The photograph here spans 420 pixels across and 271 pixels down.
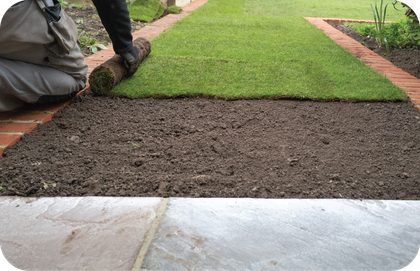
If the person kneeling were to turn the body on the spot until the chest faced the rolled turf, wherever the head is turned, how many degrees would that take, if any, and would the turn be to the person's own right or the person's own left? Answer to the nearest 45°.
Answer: approximately 45° to the person's own left

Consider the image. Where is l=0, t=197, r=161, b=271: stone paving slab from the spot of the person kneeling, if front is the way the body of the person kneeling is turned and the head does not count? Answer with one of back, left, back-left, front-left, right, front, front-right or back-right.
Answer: right

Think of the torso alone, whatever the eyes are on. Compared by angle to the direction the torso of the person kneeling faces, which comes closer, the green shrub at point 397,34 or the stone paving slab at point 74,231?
the green shrub

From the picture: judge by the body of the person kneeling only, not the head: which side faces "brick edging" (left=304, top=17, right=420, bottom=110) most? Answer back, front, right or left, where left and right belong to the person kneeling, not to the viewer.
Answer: front

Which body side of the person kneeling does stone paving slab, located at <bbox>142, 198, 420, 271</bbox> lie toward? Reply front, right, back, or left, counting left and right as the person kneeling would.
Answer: right

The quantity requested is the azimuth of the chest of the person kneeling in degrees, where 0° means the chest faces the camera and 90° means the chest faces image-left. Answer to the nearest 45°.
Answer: approximately 270°

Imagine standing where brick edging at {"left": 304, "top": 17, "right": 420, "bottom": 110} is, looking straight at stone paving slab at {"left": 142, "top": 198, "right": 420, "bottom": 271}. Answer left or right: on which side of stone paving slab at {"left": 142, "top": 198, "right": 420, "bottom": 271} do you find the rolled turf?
right
